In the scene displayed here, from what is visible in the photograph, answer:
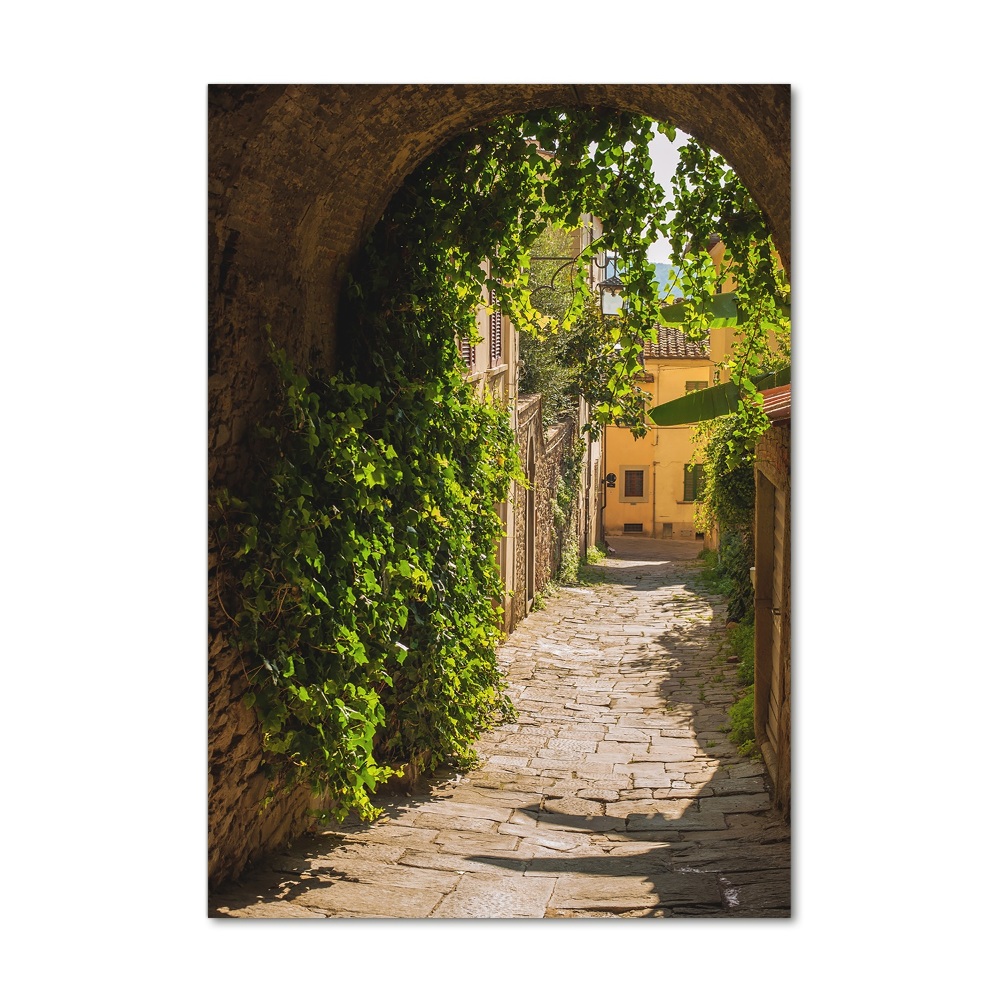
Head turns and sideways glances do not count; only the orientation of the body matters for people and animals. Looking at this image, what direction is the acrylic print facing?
toward the camera
